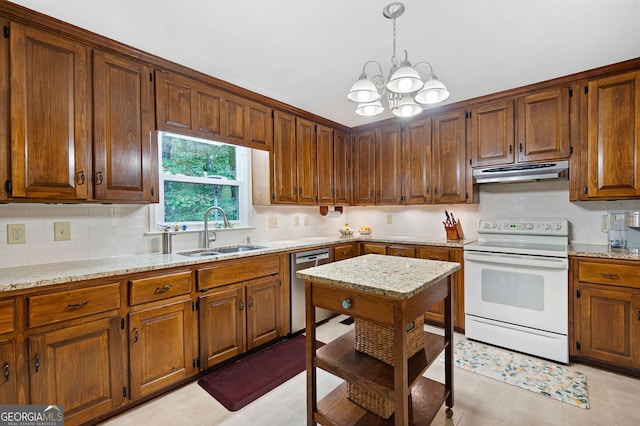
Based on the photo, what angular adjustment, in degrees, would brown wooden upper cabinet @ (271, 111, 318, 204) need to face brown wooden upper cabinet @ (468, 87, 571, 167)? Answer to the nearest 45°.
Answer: approximately 45° to its left

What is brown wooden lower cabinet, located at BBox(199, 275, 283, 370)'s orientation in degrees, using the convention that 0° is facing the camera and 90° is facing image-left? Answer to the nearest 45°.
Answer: approximately 315°

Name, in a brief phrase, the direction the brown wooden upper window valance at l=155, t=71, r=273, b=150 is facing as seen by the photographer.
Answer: facing the viewer and to the right of the viewer

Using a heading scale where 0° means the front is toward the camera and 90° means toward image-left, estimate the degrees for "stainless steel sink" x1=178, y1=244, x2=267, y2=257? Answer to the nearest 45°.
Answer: approximately 315°

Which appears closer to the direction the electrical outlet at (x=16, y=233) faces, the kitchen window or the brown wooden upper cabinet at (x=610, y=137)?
the brown wooden upper cabinet

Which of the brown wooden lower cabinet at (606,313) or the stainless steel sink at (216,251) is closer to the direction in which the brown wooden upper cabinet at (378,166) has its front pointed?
the stainless steel sink

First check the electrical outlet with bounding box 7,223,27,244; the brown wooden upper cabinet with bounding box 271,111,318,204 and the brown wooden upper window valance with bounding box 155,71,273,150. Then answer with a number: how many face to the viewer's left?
0

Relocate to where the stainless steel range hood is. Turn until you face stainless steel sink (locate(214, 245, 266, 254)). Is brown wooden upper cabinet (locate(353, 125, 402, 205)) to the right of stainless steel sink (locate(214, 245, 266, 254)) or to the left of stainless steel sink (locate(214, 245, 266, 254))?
right

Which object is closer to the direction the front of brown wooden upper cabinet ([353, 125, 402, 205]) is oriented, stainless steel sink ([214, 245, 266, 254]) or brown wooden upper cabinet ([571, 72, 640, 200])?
the stainless steel sink

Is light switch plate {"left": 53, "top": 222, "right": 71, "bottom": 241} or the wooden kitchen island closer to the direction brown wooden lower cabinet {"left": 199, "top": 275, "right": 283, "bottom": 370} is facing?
the wooden kitchen island

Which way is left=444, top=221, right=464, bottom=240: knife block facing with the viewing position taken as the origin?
facing the viewer and to the left of the viewer
